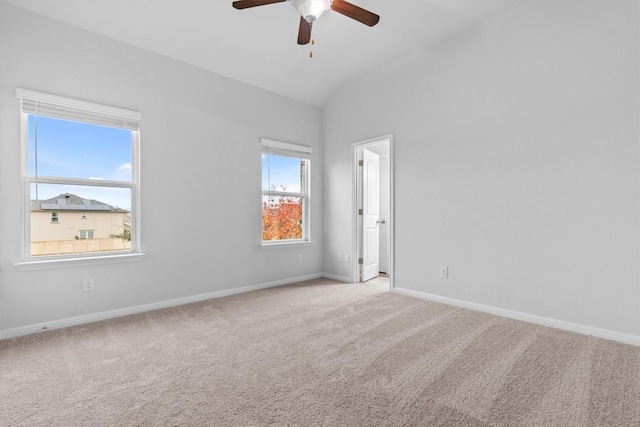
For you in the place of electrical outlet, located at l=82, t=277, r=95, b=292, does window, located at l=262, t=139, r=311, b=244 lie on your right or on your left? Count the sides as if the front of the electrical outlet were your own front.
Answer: on your left

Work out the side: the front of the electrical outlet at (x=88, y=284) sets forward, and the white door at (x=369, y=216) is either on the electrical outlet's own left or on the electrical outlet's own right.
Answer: on the electrical outlet's own left

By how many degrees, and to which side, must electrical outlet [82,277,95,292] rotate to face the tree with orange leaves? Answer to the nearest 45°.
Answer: approximately 90° to its left

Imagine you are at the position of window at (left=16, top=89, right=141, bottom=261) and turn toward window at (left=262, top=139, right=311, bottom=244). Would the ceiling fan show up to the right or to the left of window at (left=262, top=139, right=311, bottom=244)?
right

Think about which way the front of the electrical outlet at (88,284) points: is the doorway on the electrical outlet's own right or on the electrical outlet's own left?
on the electrical outlet's own left

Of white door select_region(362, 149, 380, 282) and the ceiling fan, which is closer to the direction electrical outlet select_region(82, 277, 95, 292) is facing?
the ceiling fan

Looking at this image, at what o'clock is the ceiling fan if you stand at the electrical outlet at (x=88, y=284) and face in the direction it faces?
The ceiling fan is roughly at 11 o'clock from the electrical outlet.
